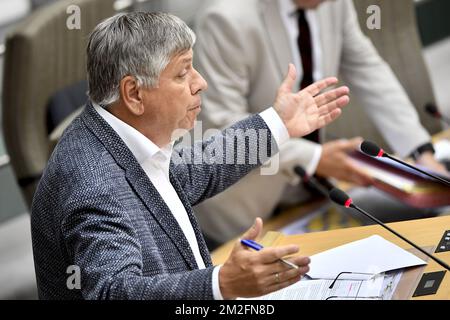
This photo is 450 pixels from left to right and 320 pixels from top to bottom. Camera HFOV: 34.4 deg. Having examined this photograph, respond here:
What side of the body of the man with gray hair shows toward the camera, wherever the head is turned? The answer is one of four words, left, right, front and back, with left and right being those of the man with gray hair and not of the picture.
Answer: right

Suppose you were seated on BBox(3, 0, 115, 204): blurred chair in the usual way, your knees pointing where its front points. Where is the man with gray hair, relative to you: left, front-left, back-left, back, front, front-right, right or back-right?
front-right

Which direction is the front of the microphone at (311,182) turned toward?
to the viewer's left

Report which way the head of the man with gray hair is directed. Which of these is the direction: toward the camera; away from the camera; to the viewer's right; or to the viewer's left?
to the viewer's right

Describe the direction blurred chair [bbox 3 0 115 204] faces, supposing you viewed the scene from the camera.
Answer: facing the viewer and to the right of the viewer

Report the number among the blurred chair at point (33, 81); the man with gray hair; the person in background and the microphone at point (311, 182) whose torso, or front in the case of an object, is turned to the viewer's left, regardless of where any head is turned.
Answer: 1

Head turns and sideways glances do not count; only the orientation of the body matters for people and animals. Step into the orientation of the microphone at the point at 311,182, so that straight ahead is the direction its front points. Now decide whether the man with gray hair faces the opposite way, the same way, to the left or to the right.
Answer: the opposite way

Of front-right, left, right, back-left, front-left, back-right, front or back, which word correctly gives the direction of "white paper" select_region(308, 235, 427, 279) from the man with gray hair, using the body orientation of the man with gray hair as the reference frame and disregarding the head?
front

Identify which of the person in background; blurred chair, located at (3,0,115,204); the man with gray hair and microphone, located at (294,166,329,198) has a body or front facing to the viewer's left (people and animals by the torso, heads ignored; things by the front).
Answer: the microphone

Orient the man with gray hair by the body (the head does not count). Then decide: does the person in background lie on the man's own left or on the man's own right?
on the man's own left

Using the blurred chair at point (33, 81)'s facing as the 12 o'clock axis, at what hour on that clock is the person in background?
The person in background is roughly at 11 o'clock from the blurred chair.
